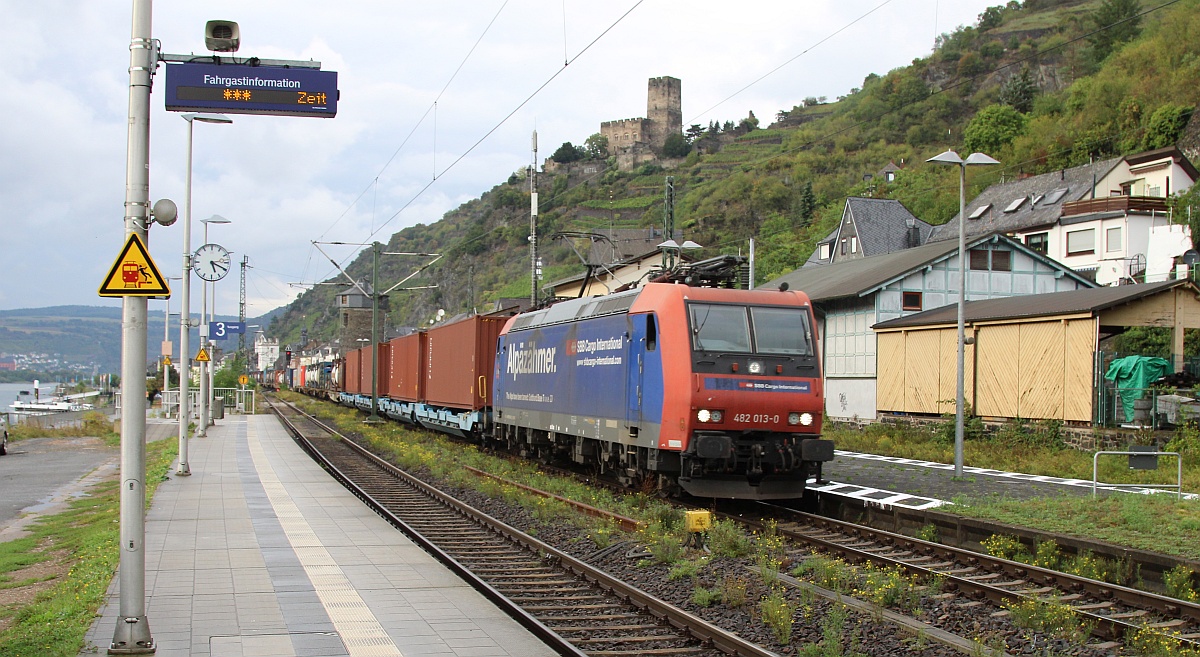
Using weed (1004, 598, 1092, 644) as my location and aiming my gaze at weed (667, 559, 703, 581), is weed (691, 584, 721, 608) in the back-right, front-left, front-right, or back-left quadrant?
front-left

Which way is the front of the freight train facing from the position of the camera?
facing the viewer and to the right of the viewer

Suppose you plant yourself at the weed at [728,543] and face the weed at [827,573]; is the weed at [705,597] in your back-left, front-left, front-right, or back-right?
front-right

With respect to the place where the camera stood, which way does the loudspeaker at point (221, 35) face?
facing the viewer

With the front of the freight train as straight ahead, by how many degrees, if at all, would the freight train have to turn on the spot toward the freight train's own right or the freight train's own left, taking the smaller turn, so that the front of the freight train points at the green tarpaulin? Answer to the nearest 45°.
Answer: approximately 90° to the freight train's own left

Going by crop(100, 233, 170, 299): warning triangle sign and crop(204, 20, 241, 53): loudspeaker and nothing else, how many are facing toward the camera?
2

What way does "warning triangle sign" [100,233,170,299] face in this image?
toward the camera
